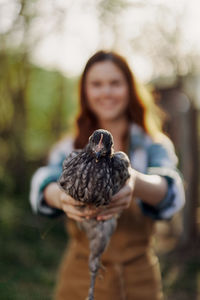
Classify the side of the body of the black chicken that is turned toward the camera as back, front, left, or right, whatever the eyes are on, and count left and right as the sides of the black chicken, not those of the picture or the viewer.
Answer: front
